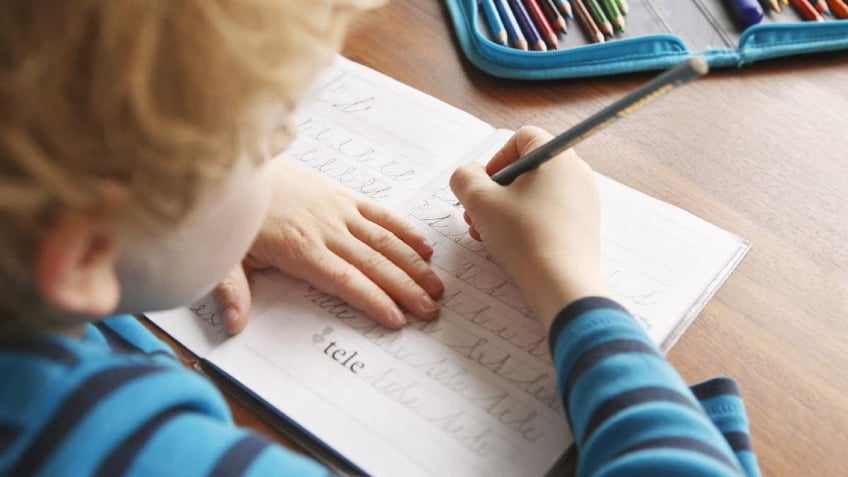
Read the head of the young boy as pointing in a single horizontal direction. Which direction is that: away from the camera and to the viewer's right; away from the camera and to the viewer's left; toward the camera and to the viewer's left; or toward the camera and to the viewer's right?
away from the camera and to the viewer's right

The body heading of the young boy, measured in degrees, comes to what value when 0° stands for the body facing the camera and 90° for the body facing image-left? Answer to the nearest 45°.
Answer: approximately 225°
